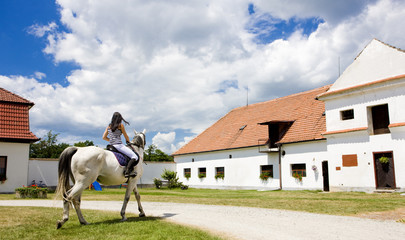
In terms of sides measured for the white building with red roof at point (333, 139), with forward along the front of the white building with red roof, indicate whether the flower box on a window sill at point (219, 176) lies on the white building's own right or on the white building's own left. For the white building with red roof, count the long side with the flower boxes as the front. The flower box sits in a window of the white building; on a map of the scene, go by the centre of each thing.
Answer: on the white building's own right

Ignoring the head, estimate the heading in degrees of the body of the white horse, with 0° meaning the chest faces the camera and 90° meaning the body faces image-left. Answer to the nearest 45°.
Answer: approximately 225°

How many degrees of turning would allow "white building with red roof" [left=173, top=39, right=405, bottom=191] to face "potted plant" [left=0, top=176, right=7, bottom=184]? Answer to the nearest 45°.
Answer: approximately 45° to its right

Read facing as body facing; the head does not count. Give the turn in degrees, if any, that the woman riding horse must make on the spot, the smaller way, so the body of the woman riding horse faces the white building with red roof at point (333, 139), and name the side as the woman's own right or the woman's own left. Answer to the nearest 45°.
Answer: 0° — they already face it

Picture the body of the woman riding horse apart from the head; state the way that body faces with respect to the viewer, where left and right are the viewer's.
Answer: facing away from the viewer and to the right of the viewer

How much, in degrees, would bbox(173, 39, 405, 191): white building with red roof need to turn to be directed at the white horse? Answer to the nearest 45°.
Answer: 0° — it already faces it

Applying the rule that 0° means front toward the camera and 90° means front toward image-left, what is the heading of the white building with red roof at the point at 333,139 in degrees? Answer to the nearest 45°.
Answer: approximately 45°

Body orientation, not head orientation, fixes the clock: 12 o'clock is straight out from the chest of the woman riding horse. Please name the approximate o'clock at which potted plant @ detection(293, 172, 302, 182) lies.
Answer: The potted plant is roughly at 12 o'clock from the woman riding horse.
